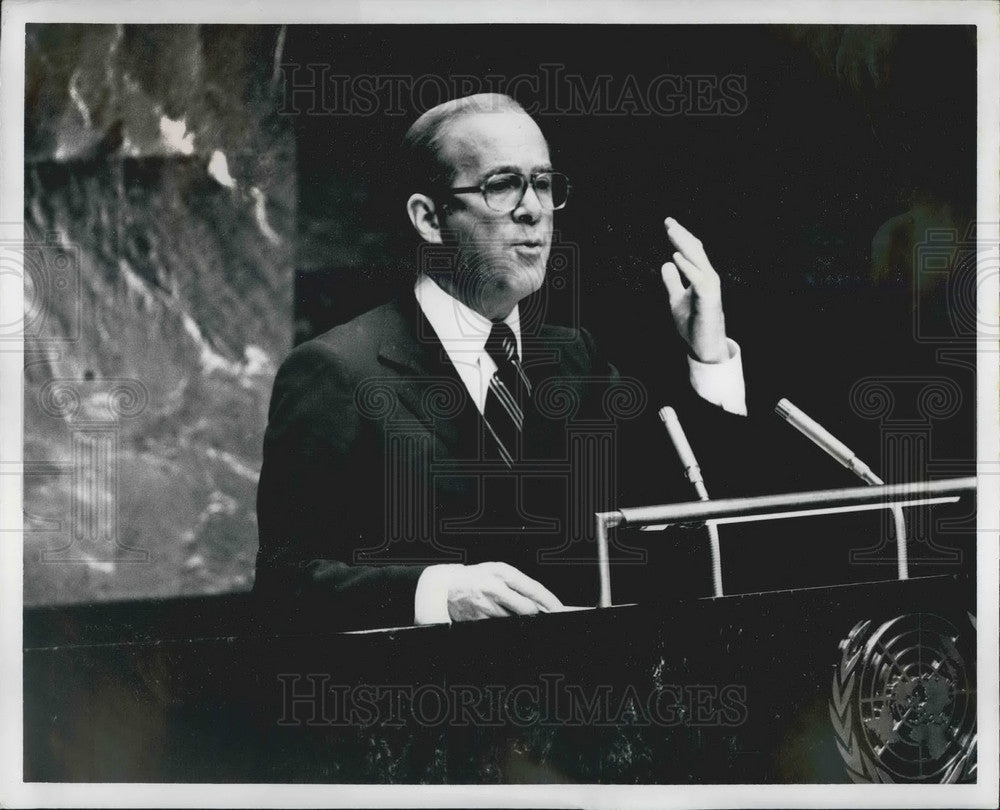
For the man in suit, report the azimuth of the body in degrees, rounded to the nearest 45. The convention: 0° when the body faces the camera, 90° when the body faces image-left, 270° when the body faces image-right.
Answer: approximately 315°
